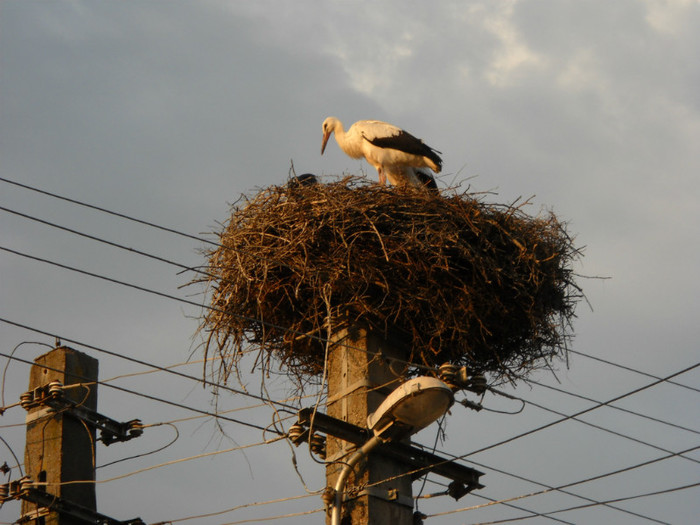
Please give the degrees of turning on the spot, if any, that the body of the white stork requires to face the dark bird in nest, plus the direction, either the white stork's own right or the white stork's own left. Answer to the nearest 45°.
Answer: approximately 45° to the white stork's own left

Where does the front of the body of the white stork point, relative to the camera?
to the viewer's left
